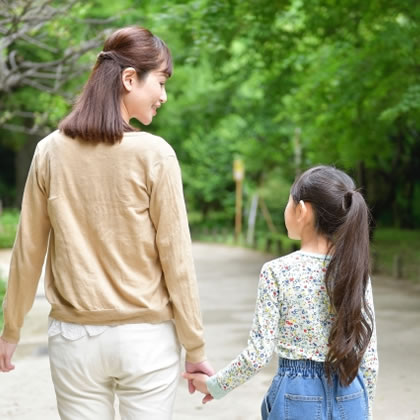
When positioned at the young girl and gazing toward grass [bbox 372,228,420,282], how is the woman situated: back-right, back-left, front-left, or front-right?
back-left

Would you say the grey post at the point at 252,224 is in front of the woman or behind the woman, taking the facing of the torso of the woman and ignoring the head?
in front

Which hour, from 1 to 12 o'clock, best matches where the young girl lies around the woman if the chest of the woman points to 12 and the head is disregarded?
The young girl is roughly at 3 o'clock from the woman.

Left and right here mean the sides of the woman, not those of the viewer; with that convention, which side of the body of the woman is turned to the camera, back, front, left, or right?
back

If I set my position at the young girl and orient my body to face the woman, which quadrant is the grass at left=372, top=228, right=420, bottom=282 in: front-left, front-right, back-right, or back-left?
back-right

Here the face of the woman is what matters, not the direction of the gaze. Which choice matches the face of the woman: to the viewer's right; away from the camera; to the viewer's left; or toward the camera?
to the viewer's right

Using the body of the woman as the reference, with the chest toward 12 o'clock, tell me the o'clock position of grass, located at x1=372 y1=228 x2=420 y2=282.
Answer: The grass is roughly at 1 o'clock from the woman.

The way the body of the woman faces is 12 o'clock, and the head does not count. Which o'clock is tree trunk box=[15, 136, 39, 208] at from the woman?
The tree trunk is roughly at 12 o'clock from the woman.
